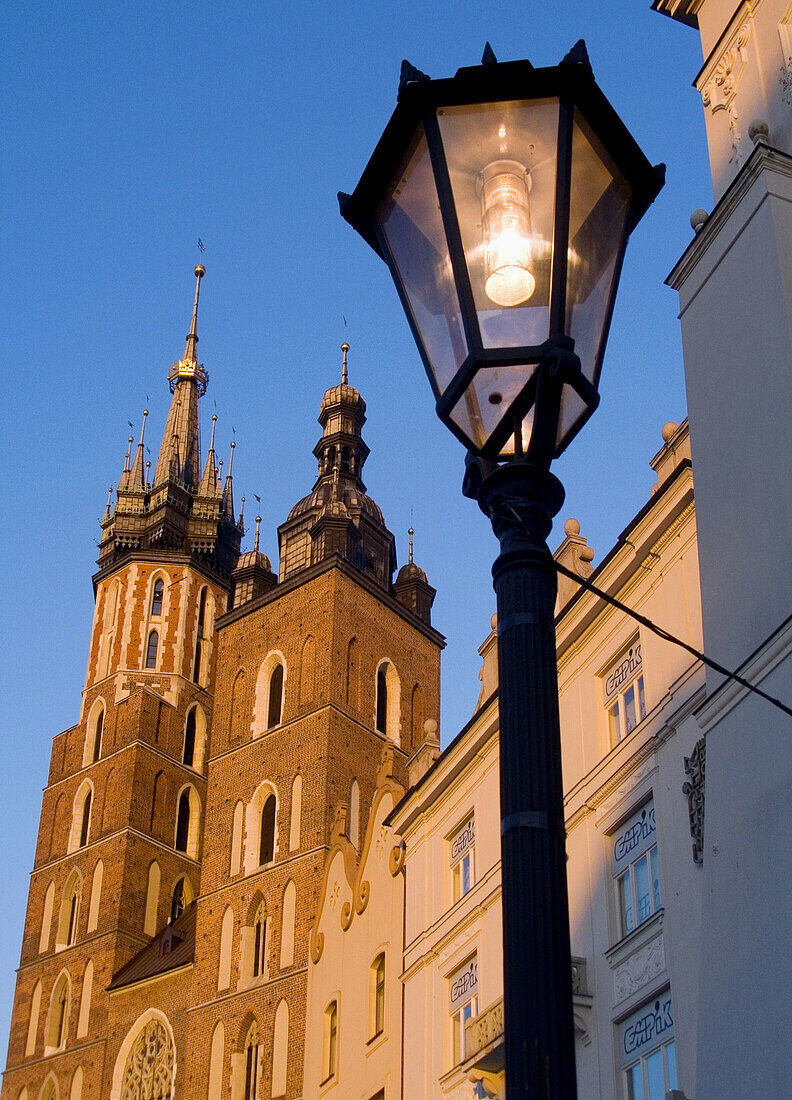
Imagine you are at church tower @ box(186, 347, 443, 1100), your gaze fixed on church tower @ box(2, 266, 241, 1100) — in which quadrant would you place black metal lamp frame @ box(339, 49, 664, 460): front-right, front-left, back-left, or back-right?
back-left

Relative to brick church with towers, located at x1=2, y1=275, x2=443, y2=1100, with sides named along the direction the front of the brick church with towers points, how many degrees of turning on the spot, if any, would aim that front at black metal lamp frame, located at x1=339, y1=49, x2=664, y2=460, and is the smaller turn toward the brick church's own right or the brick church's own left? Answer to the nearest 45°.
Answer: approximately 45° to the brick church's own left

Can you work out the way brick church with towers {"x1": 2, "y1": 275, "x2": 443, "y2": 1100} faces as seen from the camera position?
facing the viewer and to the left of the viewer

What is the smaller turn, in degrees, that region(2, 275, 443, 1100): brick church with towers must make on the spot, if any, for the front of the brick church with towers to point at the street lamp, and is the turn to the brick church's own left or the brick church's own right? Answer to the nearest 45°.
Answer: approximately 45° to the brick church's own left

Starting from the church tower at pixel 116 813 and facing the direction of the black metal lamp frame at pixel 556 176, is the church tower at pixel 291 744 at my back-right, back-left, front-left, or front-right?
front-left
